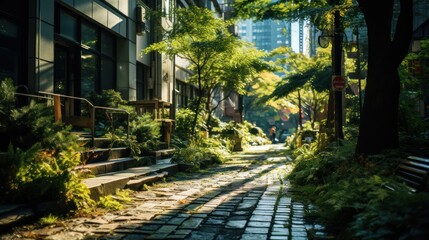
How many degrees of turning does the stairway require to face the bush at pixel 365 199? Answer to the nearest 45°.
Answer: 0° — it already faces it

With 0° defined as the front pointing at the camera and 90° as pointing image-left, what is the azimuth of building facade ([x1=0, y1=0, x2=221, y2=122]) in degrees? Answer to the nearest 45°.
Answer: approximately 315°

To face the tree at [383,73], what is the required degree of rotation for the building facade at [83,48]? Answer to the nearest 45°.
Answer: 0° — it already faces it

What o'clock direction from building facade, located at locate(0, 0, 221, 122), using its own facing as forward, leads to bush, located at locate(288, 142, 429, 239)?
The bush is roughly at 1 o'clock from the building facade.

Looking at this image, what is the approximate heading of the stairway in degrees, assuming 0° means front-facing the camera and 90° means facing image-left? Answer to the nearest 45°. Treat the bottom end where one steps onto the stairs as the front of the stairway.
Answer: approximately 315°

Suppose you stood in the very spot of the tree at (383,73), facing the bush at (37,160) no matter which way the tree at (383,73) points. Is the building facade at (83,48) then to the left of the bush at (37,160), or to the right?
right

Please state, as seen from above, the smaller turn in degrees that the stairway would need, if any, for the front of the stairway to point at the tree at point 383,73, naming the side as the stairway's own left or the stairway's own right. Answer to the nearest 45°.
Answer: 0° — it already faces it

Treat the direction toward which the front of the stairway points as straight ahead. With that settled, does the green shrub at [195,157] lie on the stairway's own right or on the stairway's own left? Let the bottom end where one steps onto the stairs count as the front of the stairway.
on the stairway's own left
